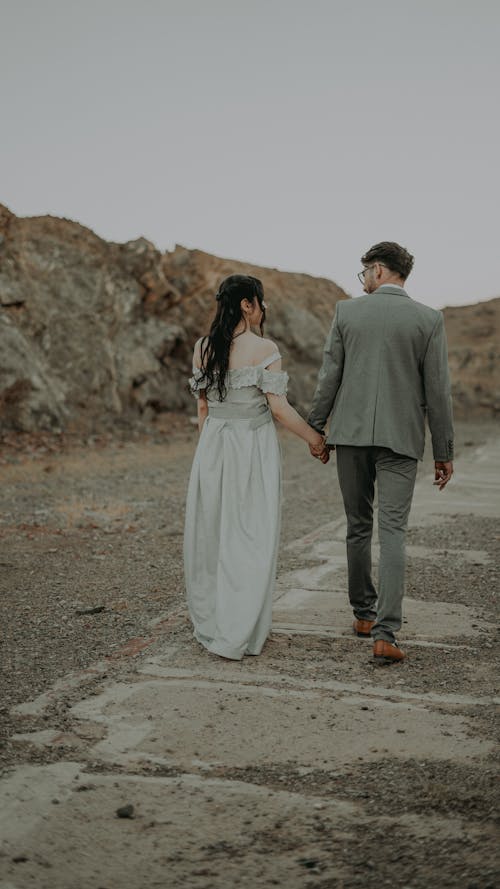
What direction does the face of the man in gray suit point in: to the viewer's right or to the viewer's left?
to the viewer's left

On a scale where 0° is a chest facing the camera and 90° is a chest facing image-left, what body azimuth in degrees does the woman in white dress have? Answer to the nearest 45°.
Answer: approximately 180°

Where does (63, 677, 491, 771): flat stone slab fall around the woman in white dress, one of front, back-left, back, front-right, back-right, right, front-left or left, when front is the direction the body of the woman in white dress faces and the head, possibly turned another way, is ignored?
back

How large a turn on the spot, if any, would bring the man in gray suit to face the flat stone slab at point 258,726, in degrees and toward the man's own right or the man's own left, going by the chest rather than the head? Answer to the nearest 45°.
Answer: approximately 180°

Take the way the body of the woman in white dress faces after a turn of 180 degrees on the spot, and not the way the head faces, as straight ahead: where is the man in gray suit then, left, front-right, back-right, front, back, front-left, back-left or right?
left

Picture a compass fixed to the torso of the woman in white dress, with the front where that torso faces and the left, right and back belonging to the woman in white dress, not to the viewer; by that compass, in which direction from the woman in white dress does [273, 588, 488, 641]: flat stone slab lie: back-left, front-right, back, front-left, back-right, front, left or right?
front-right

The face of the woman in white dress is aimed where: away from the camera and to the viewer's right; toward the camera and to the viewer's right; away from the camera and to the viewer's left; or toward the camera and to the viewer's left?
away from the camera and to the viewer's right

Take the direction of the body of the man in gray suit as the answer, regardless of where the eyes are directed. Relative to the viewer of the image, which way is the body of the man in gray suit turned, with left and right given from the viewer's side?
facing away from the viewer
